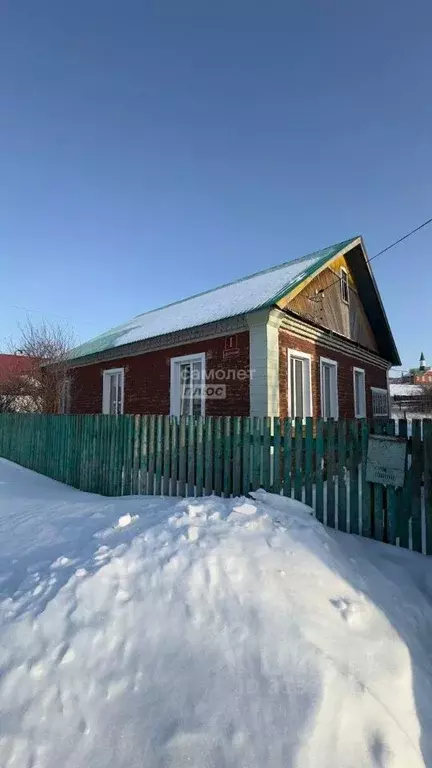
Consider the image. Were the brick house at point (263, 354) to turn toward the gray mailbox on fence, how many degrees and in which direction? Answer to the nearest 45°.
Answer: approximately 45° to its right

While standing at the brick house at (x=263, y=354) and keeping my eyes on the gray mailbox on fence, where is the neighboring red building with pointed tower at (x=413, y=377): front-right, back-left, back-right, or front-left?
back-left

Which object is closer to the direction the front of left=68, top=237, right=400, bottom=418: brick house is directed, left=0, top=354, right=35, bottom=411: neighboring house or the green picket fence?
the green picket fence

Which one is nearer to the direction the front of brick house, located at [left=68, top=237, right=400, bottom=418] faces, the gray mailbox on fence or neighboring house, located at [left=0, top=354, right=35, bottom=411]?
the gray mailbox on fence

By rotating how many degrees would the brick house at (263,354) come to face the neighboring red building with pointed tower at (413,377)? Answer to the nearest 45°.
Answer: approximately 90° to its left

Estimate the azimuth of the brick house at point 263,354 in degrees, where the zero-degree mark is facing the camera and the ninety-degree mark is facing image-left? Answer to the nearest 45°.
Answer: approximately 315°
